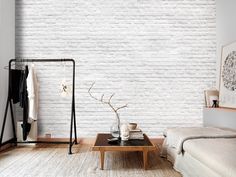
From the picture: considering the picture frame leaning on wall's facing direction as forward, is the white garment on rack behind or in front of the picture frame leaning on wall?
in front

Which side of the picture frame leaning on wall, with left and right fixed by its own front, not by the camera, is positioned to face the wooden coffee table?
front

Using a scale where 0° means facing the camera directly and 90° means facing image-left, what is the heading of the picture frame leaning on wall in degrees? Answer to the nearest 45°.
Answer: approximately 45°

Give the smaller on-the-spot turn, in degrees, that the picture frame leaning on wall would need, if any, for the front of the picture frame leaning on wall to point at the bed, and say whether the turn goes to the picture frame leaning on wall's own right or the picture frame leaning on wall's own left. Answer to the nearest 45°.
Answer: approximately 45° to the picture frame leaning on wall's own left

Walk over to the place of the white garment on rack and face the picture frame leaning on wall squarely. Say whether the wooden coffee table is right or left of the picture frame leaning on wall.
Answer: right
